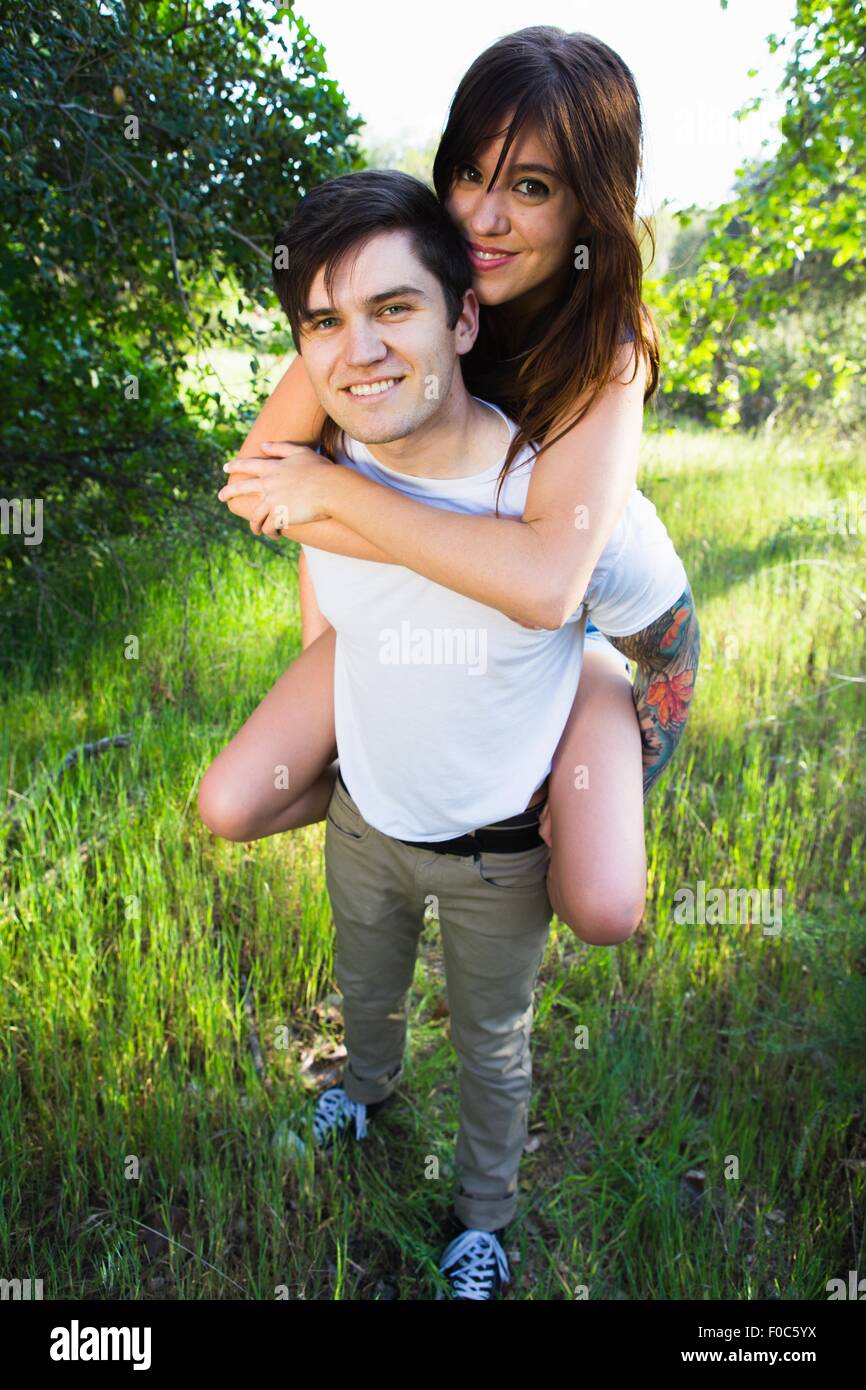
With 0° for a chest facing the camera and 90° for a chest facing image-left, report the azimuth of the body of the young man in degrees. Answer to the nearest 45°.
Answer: approximately 0°

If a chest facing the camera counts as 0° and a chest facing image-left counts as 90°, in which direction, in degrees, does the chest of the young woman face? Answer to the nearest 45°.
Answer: approximately 45°

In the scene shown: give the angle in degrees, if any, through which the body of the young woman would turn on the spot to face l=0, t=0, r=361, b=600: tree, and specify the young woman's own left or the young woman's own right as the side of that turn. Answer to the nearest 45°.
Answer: approximately 90° to the young woman's own right
